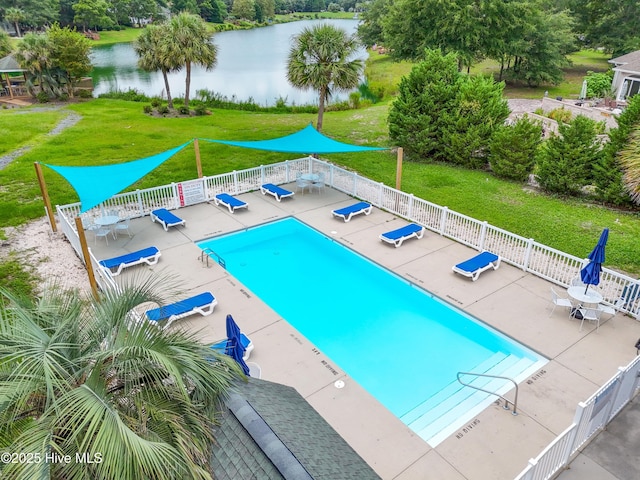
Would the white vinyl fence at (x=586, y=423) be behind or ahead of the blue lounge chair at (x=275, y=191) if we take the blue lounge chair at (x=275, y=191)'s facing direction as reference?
ahead

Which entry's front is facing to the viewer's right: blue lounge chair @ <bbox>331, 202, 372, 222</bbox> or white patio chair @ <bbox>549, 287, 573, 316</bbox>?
the white patio chair

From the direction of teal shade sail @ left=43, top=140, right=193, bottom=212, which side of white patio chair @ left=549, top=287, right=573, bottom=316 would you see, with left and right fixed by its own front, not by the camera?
back

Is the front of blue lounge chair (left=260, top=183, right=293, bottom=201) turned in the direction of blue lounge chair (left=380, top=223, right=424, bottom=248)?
yes

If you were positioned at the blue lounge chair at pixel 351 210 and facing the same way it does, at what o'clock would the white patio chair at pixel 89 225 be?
The white patio chair is roughly at 1 o'clock from the blue lounge chair.

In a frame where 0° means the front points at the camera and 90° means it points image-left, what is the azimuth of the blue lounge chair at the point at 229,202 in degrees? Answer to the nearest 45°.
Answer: approximately 315°

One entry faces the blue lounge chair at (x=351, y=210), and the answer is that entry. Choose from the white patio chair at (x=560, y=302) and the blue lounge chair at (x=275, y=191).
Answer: the blue lounge chair at (x=275, y=191)

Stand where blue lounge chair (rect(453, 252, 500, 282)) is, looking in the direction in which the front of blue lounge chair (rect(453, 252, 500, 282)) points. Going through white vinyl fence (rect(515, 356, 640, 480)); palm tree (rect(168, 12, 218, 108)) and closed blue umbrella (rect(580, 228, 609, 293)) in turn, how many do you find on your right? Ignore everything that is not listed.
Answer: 1

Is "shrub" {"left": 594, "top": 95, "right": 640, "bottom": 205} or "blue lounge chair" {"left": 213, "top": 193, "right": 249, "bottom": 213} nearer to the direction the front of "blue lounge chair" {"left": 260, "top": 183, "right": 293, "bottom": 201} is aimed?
the shrub

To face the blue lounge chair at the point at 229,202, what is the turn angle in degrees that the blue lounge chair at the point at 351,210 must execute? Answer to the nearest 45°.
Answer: approximately 45° to its right

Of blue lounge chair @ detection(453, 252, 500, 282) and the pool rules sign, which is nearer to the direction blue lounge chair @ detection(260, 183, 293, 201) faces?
the blue lounge chair

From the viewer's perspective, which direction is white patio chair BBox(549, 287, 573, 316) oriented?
to the viewer's right

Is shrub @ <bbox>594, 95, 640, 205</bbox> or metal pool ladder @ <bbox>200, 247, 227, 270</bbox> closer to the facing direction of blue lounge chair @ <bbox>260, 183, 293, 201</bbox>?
the shrub

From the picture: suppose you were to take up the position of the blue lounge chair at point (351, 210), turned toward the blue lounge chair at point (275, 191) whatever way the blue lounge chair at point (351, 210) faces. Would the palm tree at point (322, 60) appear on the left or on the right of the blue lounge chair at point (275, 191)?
right

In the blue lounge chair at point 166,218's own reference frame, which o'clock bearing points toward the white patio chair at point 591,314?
The white patio chair is roughly at 12 o'clock from the blue lounge chair.
